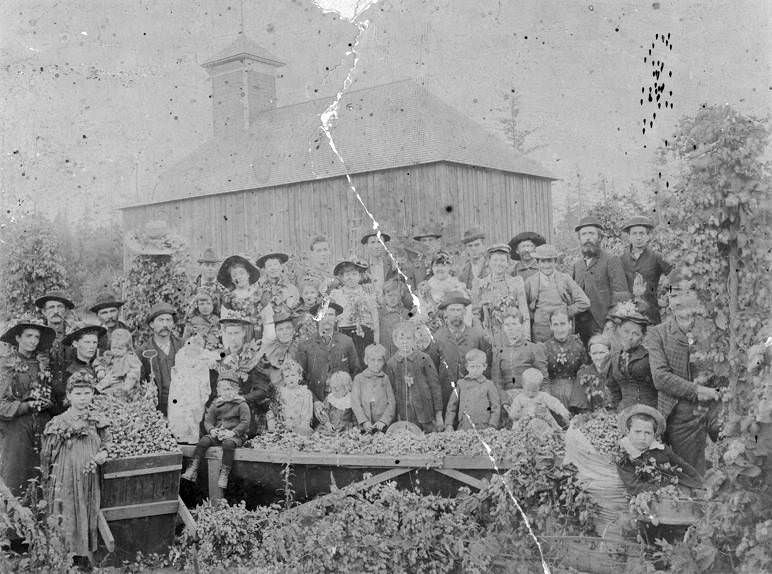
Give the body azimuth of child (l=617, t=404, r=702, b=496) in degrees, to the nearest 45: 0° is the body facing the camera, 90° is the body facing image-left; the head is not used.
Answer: approximately 0°

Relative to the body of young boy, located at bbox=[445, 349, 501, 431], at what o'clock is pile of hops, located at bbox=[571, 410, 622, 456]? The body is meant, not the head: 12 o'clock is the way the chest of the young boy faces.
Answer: The pile of hops is roughly at 10 o'clock from the young boy.

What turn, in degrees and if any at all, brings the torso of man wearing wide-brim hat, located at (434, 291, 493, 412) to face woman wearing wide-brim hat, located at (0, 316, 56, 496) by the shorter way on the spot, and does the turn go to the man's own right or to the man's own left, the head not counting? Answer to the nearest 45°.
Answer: approximately 90° to the man's own right

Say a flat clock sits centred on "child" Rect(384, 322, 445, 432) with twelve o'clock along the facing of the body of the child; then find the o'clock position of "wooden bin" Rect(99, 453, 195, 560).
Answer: The wooden bin is roughly at 3 o'clock from the child.
